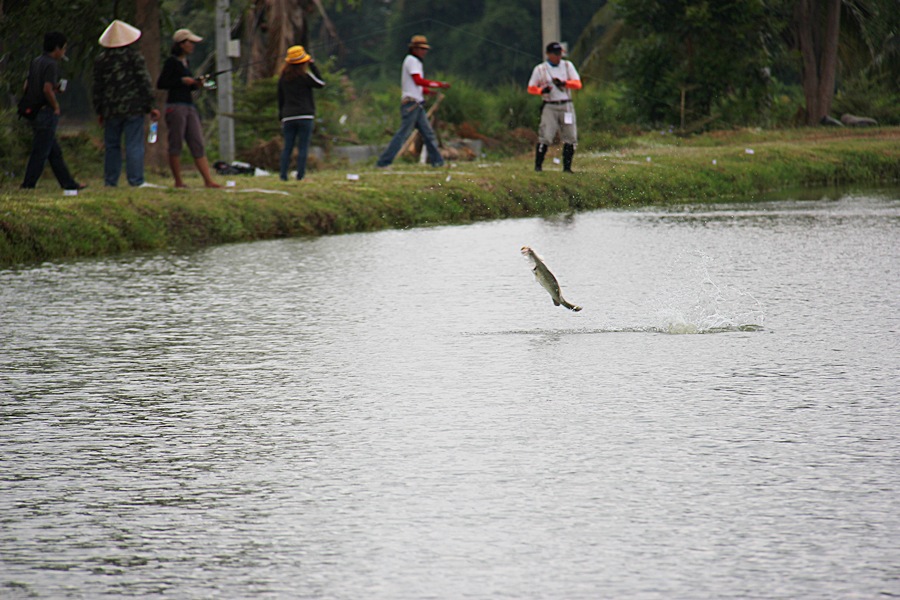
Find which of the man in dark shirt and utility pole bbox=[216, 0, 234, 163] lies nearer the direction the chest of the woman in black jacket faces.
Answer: the utility pole

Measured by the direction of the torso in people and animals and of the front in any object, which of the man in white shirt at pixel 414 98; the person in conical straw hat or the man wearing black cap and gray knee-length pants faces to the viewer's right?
the man in white shirt

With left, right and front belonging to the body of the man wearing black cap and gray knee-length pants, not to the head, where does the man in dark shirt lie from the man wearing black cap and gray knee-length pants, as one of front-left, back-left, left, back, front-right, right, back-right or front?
front-right

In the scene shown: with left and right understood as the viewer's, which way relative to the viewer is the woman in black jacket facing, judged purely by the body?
facing away from the viewer and to the right of the viewer

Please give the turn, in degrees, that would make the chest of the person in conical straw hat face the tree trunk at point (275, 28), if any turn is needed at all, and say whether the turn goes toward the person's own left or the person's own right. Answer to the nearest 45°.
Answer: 0° — they already face it

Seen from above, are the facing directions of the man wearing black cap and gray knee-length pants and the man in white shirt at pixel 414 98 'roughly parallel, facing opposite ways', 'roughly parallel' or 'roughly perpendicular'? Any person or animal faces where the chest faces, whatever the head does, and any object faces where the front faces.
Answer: roughly perpendicular

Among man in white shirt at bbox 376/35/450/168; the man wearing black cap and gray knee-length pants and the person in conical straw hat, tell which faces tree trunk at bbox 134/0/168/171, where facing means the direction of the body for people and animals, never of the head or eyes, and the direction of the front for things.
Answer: the person in conical straw hat

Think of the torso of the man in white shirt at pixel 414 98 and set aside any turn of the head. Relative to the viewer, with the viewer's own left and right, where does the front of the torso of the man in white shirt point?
facing to the right of the viewer

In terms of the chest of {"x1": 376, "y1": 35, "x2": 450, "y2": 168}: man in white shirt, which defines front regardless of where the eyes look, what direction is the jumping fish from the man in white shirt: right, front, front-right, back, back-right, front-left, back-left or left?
right

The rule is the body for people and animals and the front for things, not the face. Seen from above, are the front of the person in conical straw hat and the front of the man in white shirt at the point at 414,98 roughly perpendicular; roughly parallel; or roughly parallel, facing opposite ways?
roughly perpendicular

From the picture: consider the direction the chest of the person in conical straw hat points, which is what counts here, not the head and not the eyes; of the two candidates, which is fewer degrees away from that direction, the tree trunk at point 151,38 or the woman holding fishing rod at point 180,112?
the tree trunk

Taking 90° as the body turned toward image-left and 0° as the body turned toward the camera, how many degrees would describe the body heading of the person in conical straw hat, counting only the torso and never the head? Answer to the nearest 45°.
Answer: approximately 180°

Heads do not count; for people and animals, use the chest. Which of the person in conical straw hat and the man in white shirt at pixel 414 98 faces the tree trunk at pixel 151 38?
the person in conical straw hat

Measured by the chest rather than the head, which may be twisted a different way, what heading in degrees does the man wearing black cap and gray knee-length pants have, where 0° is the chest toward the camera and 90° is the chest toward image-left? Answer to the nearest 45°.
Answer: approximately 0°

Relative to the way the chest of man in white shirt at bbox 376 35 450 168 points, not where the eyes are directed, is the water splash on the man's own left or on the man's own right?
on the man's own right
